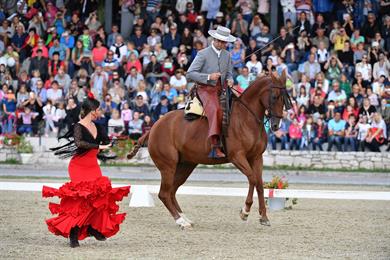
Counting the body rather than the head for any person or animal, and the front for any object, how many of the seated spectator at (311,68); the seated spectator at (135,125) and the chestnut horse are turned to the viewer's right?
1

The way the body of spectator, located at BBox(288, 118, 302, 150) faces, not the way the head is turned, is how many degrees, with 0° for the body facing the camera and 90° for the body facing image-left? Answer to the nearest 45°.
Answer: approximately 0°

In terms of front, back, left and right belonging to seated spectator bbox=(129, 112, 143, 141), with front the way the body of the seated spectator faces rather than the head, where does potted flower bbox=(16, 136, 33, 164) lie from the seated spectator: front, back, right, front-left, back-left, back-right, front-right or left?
right

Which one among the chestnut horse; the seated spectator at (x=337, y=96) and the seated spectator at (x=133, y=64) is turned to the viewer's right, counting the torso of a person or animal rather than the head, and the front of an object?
the chestnut horse

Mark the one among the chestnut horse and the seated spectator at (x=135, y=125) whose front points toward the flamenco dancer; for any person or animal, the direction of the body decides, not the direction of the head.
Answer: the seated spectator

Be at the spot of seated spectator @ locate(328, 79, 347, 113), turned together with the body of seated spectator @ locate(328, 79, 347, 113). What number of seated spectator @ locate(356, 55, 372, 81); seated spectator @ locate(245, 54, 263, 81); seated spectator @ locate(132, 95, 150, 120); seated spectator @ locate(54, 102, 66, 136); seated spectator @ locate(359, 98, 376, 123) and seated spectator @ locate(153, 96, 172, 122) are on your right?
4

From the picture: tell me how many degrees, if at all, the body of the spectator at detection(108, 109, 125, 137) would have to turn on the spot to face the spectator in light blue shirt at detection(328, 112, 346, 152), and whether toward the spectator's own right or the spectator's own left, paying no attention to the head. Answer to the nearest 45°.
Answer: approximately 90° to the spectator's own left

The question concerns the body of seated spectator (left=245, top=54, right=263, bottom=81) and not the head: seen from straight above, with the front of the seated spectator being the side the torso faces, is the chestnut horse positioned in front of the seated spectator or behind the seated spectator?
in front

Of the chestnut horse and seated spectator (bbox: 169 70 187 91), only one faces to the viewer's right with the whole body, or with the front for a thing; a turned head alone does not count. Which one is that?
the chestnut horse

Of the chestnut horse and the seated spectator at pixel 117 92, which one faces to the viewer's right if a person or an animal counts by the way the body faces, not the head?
the chestnut horse

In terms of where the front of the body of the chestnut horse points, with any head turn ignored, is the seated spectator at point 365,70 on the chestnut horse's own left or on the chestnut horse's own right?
on the chestnut horse's own left

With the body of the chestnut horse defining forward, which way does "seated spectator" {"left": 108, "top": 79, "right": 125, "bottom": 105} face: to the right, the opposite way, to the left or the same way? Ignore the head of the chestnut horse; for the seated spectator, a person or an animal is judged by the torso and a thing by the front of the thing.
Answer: to the right

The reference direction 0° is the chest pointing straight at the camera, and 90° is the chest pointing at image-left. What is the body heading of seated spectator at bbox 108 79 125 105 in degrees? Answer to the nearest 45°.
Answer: approximately 0°

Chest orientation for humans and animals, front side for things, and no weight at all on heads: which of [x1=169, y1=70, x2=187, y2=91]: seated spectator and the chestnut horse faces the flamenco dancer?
the seated spectator
